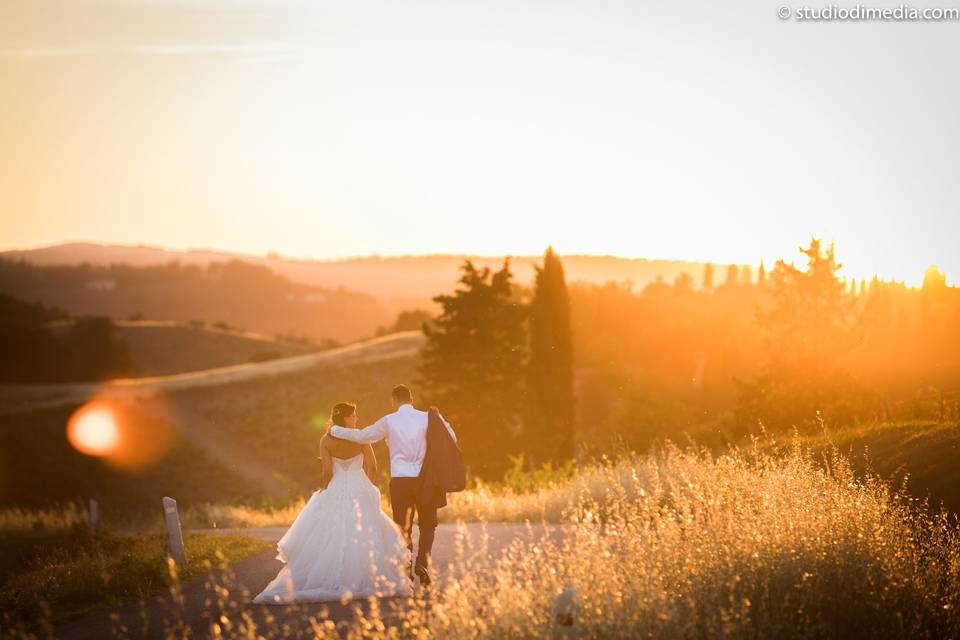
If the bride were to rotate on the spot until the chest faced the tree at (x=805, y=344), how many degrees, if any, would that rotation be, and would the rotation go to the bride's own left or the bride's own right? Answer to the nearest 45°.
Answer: approximately 45° to the bride's own right

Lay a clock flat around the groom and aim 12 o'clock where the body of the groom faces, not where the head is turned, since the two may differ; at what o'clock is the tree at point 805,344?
The tree is roughly at 1 o'clock from the groom.

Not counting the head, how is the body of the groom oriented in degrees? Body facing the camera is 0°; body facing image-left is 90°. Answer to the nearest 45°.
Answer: approximately 180°

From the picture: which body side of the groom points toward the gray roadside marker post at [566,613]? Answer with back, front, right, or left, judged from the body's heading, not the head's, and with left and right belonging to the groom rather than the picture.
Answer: back

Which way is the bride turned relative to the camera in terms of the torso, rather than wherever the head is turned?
away from the camera

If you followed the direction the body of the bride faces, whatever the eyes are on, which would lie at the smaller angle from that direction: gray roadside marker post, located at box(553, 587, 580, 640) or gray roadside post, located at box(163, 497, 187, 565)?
the gray roadside post

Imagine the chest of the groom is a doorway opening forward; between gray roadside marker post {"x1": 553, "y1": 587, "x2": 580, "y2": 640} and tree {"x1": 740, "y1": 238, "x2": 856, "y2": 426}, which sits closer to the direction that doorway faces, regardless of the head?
the tree
